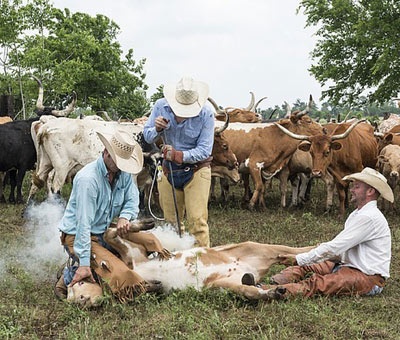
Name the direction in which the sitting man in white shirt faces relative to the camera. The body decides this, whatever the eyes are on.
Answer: to the viewer's left

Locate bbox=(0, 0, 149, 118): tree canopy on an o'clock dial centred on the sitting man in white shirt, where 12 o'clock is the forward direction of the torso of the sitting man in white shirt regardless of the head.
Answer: The tree canopy is roughly at 2 o'clock from the sitting man in white shirt.

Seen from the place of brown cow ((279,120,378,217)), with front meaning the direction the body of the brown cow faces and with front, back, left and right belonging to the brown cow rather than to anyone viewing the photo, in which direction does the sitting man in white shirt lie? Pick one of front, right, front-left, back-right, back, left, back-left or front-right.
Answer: front-left

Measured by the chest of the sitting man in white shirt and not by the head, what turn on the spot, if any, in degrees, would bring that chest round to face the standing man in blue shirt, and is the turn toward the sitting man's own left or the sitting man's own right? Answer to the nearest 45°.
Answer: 0° — they already face them

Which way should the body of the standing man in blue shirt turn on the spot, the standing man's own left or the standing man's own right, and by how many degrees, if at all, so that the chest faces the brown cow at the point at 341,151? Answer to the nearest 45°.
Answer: approximately 135° to the standing man's own left

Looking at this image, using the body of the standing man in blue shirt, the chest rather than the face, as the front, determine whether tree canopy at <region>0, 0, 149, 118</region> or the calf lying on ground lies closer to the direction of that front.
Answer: the calf lying on ground

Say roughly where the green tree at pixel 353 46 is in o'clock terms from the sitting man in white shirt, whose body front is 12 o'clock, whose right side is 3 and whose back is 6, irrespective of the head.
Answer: The green tree is roughly at 3 o'clock from the sitting man in white shirt.

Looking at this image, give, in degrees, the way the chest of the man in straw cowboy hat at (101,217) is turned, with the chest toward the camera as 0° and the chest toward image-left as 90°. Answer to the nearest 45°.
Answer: approximately 315°

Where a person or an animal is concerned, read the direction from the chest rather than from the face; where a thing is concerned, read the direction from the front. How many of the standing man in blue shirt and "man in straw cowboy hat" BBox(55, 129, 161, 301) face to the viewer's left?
0

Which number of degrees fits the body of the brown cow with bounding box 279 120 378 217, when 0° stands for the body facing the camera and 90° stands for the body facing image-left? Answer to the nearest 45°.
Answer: approximately 45°

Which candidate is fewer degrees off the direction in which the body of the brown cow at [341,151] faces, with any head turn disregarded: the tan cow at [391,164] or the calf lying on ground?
the calf lying on ground

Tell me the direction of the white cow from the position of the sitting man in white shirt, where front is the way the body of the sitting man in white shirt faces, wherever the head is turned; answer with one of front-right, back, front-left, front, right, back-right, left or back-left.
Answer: front-right

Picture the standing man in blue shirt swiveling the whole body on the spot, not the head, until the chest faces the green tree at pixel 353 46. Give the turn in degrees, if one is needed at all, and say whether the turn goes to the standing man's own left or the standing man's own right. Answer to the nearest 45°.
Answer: approximately 180°

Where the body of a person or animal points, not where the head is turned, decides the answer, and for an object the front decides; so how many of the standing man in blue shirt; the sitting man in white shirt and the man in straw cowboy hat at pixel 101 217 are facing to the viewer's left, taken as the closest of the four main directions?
1

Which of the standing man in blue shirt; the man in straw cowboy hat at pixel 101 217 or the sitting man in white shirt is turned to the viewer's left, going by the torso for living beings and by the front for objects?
the sitting man in white shirt
